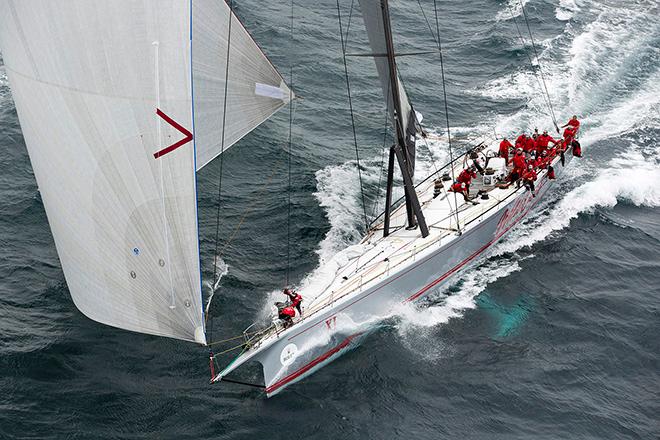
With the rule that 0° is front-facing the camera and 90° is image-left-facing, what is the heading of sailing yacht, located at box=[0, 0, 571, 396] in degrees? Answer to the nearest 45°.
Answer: approximately 45°
